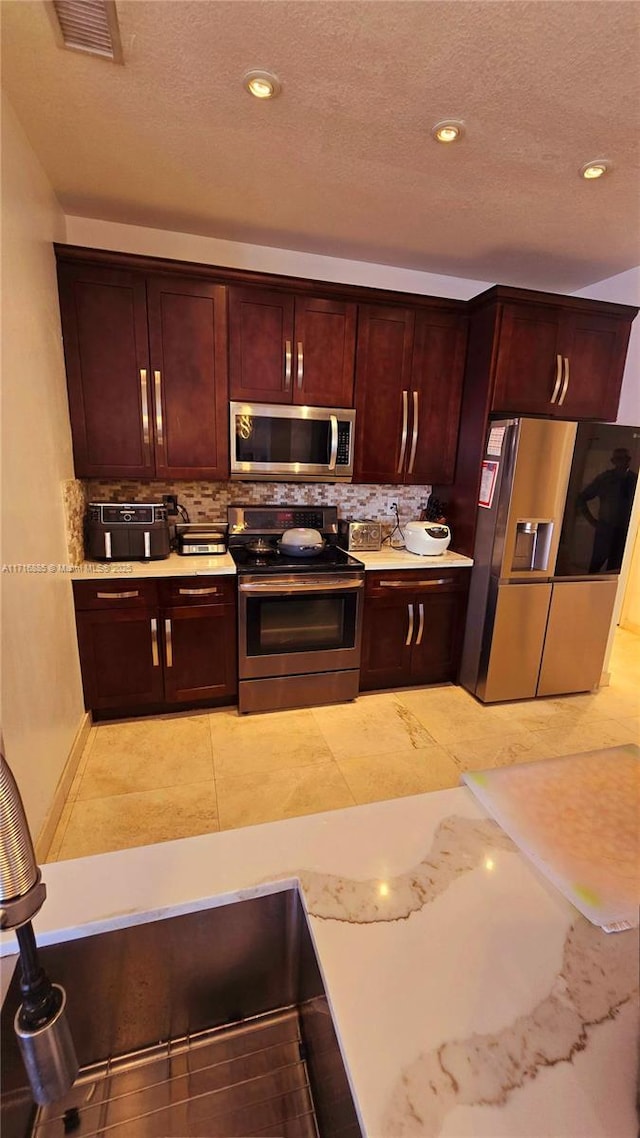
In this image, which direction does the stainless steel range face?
toward the camera

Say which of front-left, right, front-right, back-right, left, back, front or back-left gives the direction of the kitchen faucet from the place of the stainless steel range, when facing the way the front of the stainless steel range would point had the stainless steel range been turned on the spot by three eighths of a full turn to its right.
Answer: back-left

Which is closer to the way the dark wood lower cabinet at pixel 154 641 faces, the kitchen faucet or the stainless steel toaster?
the kitchen faucet

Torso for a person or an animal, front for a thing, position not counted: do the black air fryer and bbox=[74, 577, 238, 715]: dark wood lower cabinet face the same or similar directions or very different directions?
same or similar directions

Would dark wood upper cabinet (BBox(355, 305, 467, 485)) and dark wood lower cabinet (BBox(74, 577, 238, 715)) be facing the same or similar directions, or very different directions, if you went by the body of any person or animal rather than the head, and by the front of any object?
same or similar directions

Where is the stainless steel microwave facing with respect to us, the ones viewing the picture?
facing the viewer

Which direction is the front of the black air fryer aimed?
toward the camera

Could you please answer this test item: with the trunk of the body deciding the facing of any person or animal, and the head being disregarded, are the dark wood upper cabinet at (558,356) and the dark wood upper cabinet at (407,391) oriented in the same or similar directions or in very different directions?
same or similar directions

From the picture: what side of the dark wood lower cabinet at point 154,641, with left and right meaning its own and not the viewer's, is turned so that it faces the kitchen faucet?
front
